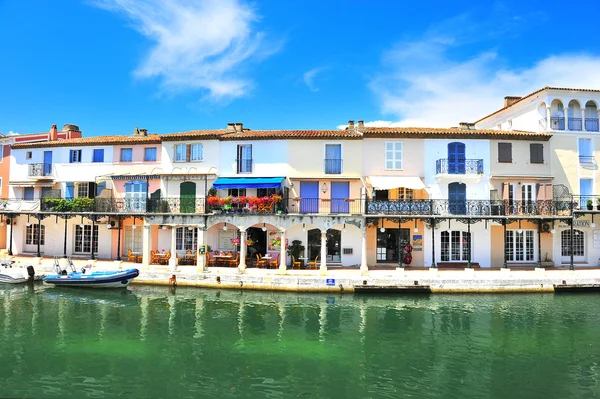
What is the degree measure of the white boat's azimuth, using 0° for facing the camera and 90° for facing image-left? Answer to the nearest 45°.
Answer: approximately 90°
